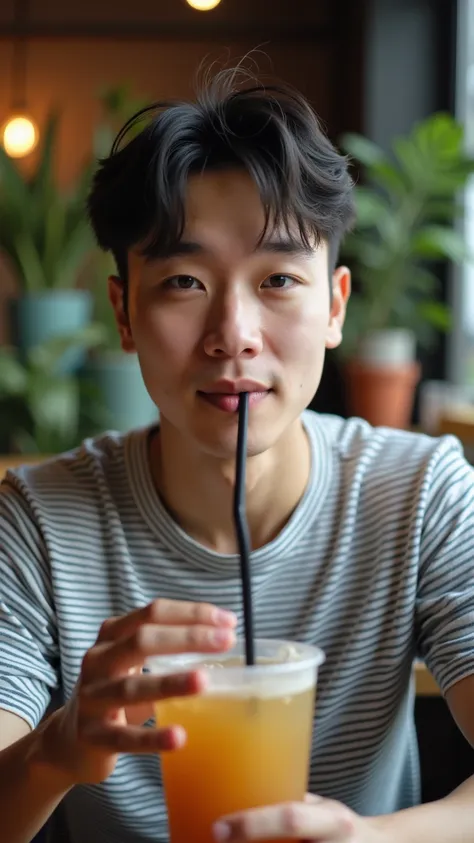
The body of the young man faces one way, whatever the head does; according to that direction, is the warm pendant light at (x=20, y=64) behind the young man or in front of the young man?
behind

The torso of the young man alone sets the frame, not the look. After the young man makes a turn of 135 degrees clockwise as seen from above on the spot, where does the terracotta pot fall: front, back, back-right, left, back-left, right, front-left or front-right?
front-right

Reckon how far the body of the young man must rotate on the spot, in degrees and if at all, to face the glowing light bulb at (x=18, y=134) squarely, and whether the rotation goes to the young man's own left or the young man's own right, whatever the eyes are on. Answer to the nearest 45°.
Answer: approximately 180°

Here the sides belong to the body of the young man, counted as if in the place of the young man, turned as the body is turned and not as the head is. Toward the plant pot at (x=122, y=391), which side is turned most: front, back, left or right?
back

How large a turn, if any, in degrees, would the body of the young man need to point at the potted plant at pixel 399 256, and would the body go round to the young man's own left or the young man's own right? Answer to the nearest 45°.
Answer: approximately 180°

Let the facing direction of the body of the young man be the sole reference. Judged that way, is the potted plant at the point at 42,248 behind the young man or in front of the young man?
behind

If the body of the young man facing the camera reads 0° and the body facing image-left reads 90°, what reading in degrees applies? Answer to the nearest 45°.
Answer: approximately 0°

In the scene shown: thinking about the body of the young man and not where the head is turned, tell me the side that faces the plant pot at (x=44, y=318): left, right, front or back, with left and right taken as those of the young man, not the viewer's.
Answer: back
